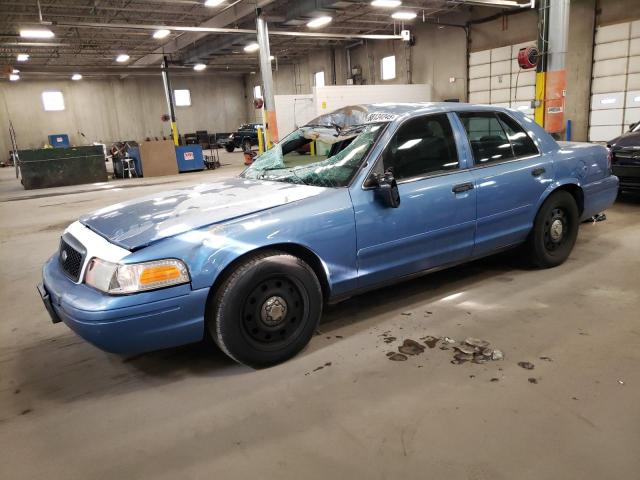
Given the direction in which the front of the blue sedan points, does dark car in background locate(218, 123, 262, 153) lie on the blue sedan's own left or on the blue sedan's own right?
on the blue sedan's own right

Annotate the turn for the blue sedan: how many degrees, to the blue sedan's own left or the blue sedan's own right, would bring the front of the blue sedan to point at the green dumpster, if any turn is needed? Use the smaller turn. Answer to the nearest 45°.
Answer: approximately 90° to the blue sedan's own right

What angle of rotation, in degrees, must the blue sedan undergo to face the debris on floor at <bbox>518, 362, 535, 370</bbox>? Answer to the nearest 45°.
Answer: approximately 90° to its left

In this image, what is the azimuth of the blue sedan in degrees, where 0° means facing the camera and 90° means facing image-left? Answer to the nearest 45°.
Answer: approximately 45°

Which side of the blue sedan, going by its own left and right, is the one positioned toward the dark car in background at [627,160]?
back
